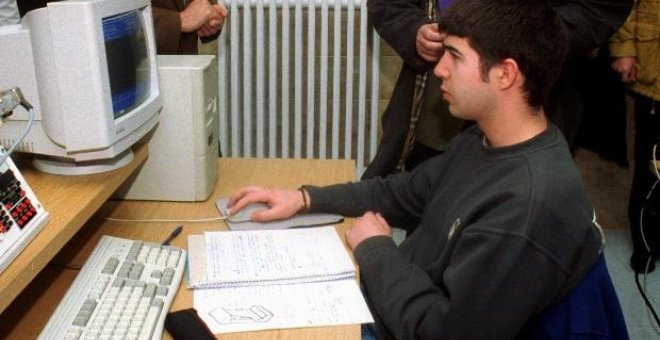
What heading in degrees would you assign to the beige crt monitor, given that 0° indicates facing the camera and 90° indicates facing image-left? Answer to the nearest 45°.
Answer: approximately 315°

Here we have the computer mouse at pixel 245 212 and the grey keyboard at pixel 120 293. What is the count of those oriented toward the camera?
0

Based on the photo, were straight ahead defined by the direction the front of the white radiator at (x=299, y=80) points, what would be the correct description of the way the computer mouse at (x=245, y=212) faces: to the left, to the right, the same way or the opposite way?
to the right

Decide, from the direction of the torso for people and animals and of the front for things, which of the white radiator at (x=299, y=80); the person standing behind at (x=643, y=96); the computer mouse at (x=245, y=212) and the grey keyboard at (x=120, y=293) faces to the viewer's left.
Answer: the computer mouse

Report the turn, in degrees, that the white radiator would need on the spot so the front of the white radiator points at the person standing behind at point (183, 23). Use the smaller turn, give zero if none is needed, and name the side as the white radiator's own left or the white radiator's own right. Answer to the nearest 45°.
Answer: approximately 45° to the white radiator's own right

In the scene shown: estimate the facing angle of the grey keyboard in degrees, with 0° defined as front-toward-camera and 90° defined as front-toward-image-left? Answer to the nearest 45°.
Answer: approximately 270°

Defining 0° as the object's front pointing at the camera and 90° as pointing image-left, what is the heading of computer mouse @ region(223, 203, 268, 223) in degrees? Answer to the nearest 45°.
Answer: approximately 90°

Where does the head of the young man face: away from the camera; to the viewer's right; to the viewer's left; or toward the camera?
to the viewer's left

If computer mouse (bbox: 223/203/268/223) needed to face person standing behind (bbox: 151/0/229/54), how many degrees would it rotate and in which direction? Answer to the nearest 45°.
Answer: approximately 90° to its right

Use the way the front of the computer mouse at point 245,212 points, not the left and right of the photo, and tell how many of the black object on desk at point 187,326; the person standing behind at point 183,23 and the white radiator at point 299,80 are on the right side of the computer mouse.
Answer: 2

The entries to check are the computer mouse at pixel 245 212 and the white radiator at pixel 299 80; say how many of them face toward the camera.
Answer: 1
